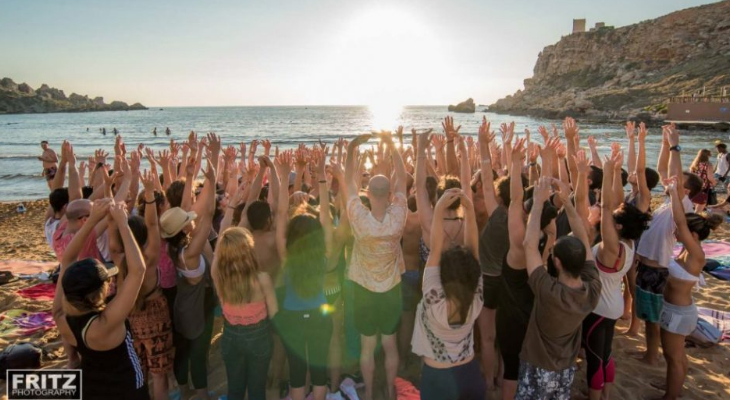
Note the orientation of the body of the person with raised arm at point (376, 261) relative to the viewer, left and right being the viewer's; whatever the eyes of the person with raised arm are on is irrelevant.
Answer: facing away from the viewer

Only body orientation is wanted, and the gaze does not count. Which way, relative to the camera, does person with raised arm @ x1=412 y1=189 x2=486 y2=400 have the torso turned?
away from the camera

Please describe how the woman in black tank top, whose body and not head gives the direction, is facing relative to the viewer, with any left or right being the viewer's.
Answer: facing away from the viewer and to the right of the viewer

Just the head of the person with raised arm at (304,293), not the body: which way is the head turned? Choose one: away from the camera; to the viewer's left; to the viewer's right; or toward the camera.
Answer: away from the camera

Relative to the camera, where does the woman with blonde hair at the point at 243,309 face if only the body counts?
away from the camera

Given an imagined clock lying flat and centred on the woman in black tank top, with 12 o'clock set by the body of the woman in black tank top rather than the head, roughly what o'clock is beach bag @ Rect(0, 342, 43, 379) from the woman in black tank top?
The beach bag is roughly at 10 o'clock from the woman in black tank top.

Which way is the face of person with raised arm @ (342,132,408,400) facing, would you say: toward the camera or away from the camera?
away from the camera

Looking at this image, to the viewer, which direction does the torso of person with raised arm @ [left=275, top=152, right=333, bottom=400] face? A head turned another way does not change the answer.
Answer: away from the camera
